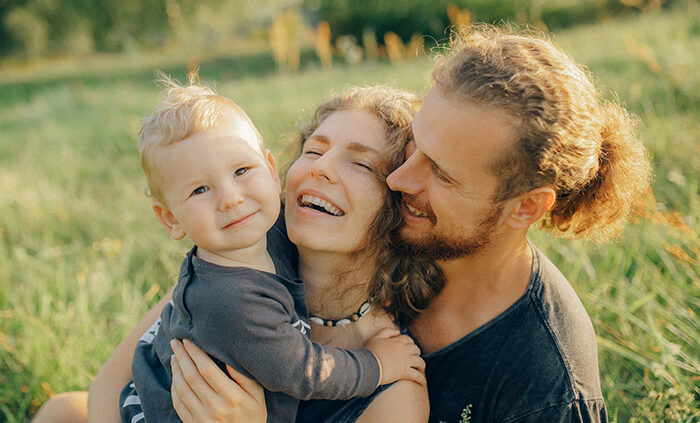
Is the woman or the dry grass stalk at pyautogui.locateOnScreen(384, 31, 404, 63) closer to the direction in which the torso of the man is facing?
the woman

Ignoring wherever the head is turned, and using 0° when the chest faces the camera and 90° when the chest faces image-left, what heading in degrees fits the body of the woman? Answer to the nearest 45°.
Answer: approximately 45°

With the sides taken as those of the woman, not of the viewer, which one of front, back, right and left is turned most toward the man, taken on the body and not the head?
left

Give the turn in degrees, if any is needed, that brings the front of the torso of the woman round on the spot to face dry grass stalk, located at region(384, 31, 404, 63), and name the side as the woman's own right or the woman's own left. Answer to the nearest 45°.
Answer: approximately 135° to the woman's own right

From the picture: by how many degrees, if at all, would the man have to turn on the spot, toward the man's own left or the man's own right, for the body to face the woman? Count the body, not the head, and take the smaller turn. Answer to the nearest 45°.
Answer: approximately 45° to the man's own right

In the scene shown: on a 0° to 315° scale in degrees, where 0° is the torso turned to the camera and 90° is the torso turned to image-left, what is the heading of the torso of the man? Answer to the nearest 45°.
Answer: approximately 45°

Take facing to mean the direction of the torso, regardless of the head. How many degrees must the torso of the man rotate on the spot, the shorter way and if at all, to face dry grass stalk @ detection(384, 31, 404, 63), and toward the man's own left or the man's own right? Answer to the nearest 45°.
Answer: approximately 135° to the man's own right
